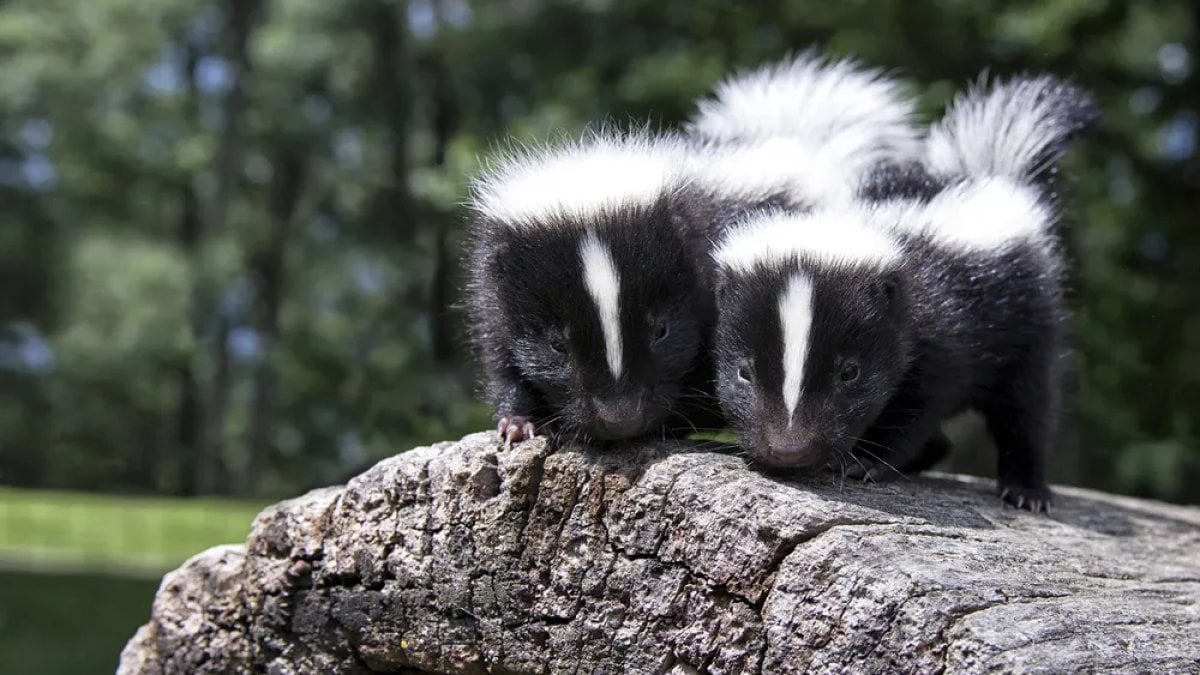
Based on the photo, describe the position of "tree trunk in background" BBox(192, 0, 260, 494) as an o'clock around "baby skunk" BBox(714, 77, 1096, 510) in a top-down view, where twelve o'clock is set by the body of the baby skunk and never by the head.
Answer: The tree trunk in background is roughly at 3 o'clock from the baby skunk.

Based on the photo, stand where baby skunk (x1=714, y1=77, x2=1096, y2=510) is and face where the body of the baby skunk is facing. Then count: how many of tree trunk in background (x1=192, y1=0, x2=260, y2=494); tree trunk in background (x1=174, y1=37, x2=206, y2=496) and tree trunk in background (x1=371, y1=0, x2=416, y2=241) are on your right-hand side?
3

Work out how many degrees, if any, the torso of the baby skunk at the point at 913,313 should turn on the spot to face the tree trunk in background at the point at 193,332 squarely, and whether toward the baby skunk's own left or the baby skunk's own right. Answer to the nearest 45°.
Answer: approximately 90° to the baby skunk's own right

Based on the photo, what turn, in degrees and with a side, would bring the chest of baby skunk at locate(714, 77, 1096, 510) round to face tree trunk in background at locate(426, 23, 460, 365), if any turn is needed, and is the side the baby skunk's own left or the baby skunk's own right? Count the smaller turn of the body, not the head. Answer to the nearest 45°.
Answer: approximately 90° to the baby skunk's own right

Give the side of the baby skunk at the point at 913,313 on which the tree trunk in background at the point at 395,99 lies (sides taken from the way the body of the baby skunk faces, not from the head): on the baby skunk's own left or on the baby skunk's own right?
on the baby skunk's own right

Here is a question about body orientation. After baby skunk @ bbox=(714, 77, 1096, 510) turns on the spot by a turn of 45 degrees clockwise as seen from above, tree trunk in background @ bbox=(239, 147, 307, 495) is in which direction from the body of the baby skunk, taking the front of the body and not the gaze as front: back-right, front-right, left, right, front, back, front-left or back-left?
front-right

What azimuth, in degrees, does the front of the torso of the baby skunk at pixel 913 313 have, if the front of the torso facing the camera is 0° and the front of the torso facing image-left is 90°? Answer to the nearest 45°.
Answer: approximately 45°
